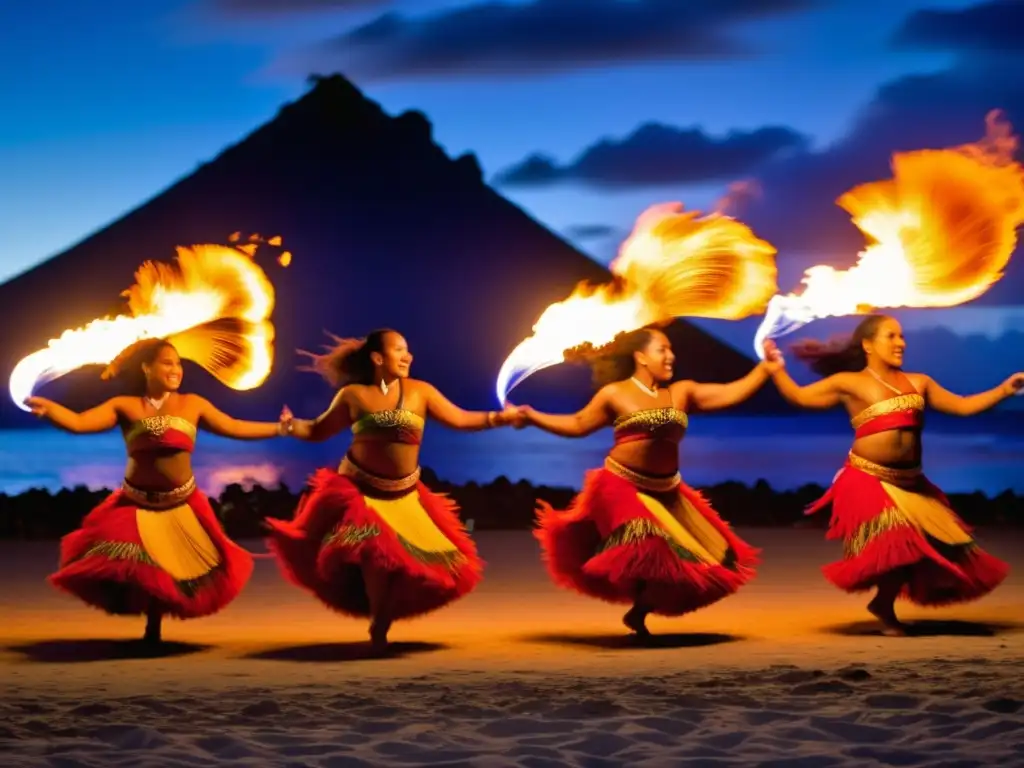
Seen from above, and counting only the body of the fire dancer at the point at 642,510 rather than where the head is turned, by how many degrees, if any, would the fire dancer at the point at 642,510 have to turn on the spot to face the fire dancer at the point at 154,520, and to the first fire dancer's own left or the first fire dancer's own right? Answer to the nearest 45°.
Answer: approximately 135° to the first fire dancer's own right

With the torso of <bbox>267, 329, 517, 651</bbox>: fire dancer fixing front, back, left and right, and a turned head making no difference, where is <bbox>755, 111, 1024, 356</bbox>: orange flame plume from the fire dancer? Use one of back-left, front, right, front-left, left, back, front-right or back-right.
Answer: front-left

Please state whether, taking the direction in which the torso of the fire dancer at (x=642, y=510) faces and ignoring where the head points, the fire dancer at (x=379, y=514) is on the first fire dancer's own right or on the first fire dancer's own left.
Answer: on the first fire dancer's own right

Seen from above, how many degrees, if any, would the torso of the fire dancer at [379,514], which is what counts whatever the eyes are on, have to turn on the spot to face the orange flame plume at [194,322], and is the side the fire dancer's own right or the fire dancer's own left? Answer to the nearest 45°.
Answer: approximately 135° to the fire dancer's own right

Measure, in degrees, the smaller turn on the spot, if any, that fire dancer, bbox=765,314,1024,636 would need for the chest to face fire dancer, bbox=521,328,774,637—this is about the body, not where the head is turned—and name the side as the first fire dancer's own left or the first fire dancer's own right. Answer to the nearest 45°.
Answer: approximately 135° to the first fire dancer's own right

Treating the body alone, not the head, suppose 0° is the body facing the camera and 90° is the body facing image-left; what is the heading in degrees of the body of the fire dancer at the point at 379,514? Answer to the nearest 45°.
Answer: approximately 315°

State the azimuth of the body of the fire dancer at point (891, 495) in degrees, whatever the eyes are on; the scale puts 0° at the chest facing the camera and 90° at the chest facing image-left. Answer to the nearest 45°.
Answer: approximately 315°

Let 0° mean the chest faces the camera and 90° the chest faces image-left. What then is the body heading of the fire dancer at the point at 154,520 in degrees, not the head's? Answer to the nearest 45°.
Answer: approximately 0°
